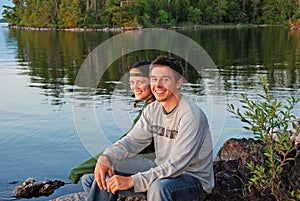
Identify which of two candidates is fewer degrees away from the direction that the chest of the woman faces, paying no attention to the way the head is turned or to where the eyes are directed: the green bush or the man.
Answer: the man

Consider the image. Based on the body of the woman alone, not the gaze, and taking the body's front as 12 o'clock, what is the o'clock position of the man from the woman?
The man is roughly at 10 o'clock from the woman.

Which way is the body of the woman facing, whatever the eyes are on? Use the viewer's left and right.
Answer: facing the viewer and to the left of the viewer

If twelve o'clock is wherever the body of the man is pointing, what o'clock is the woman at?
The woman is roughly at 4 o'clock from the man.

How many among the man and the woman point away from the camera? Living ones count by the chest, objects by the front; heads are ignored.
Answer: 0

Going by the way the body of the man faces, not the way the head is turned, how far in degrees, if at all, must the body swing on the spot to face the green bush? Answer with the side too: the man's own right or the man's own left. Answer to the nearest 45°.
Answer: approximately 135° to the man's own left

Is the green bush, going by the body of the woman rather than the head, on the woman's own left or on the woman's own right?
on the woman's own left

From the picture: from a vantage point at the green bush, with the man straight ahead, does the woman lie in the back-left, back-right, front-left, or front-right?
front-right

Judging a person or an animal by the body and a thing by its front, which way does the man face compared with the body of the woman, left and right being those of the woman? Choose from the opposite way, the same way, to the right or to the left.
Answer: the same way

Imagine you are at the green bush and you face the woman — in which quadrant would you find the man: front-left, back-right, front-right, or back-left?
front-left
